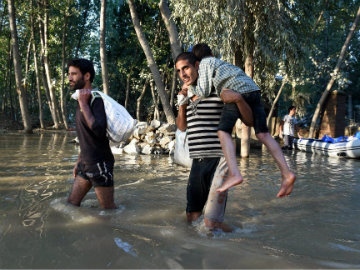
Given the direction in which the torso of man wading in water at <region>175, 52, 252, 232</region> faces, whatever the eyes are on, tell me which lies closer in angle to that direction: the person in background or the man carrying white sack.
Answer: the man carrying white sack

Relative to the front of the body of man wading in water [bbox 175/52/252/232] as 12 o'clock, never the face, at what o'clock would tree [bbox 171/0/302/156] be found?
The tree is roughly at 5 o'clock from the man wading in water.

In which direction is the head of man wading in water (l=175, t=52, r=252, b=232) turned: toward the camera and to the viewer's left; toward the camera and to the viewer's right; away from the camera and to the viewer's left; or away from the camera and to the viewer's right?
toward the camera and to the viewer's left

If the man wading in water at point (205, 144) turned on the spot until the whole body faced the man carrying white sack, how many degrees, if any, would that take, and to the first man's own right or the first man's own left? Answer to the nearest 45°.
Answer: approximately 45° to the first man's own right

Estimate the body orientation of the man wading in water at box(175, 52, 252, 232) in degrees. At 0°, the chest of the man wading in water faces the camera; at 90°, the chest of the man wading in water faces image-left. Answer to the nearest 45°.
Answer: approximately 45°

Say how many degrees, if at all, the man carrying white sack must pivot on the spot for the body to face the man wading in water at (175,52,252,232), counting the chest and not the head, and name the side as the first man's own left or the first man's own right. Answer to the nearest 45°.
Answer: approximately 135° to the first man's own left

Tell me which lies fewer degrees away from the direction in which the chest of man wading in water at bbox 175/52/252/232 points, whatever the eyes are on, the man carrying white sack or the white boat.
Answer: the man carrying white sack
